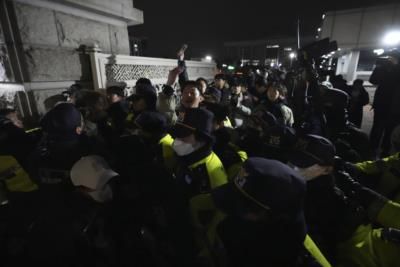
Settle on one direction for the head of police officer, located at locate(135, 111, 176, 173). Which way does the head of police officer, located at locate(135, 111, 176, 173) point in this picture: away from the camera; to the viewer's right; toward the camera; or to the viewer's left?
away from the camera

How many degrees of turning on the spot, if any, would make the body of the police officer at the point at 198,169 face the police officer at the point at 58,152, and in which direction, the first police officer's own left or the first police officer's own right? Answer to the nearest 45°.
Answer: approximately 45° to the first police officer's own right

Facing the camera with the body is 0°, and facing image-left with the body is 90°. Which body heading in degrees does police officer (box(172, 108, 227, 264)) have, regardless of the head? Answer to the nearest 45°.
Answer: approximately 45°

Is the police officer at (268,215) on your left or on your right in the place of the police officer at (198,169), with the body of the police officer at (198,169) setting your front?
on your left

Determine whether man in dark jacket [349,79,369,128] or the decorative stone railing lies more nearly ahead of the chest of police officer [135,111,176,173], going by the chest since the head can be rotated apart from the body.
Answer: the decorative stone railing

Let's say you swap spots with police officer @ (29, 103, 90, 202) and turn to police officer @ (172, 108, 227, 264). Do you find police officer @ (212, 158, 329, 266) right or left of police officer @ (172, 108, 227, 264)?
right

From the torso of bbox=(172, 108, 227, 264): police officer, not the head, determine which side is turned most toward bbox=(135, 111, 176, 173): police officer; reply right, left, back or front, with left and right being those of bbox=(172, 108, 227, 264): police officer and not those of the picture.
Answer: right

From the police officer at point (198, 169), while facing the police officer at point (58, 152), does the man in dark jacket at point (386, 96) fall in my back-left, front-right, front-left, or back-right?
back-right

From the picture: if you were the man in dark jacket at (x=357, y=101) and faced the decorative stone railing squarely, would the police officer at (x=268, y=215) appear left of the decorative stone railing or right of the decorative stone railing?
left
